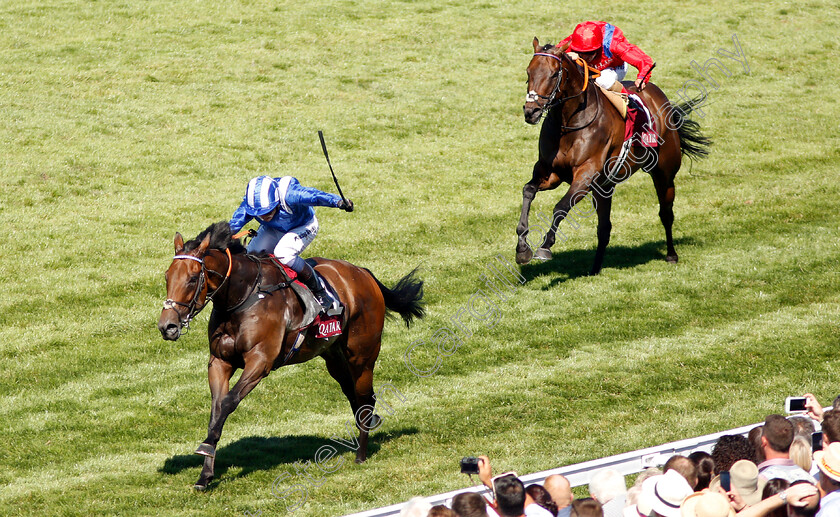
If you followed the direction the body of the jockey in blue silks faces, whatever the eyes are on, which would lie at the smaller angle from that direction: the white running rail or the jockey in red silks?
the white running rail

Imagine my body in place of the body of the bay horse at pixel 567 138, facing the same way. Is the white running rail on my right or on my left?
on my left

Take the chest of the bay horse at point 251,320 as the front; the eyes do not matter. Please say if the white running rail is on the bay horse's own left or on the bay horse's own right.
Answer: on the bay horse's own left

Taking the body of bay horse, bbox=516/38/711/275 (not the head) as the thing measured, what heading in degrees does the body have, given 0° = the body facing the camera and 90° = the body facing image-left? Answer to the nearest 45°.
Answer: approximately 45°

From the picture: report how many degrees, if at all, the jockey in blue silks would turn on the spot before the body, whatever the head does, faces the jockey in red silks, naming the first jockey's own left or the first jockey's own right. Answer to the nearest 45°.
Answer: approximately 180°

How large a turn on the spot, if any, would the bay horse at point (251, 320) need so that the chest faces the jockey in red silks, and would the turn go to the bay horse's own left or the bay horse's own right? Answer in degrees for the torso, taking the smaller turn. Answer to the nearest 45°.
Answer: approximately 180°

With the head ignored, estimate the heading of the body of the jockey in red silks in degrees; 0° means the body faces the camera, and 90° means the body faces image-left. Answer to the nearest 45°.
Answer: approximately 45°

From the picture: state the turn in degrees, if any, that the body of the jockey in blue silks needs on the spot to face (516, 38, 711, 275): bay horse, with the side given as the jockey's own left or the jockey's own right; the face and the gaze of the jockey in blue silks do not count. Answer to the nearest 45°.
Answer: approximately 180°

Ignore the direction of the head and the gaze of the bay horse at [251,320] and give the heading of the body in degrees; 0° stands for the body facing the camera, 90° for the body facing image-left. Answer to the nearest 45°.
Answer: approximately 45°
